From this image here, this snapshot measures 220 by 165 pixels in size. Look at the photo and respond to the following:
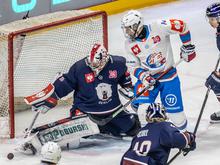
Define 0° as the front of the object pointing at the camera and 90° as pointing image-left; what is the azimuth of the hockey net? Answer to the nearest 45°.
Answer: approximately 315°

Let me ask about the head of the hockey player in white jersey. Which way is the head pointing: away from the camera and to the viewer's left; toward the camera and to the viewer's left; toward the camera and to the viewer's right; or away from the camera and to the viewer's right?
toward the camera and to the viewer's left

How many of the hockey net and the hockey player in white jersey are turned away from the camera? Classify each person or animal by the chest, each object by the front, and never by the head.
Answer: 0

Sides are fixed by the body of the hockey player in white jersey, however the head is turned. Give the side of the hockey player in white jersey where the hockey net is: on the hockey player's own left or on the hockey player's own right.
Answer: on the hockey player's own right

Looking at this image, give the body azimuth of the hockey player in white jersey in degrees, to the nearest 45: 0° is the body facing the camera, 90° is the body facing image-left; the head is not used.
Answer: approximately 45°

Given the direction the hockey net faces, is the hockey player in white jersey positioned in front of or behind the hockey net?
in front
